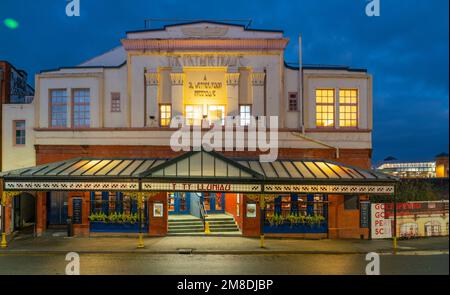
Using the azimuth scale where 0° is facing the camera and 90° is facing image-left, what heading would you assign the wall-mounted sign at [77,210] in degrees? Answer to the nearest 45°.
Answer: approximately 0°

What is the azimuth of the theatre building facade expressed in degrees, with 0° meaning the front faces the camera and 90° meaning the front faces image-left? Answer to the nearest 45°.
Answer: approximately 0°

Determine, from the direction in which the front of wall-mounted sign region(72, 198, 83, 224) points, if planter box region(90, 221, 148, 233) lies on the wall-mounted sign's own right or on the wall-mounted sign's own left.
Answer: on the wall-mounted sign's own left
